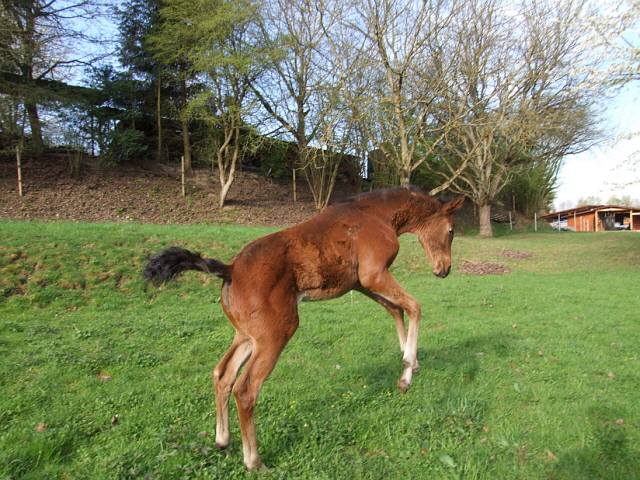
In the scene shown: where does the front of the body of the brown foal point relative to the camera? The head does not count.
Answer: to the viewer's right
